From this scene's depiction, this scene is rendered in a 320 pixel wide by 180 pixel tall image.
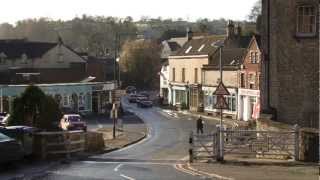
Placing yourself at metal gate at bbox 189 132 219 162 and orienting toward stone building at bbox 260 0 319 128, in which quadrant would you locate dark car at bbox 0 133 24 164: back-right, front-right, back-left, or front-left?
back-left

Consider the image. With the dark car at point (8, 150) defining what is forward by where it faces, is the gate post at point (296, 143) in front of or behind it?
in front

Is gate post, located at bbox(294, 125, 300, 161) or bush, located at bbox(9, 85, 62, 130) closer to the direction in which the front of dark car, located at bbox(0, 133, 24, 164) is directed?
the gate post

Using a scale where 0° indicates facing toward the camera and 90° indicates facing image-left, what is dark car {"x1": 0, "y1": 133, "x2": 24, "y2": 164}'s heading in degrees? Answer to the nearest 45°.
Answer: approximately 270°

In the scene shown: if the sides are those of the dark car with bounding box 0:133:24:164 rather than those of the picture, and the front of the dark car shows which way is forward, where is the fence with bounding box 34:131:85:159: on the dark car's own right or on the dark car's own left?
on the dark car's own left

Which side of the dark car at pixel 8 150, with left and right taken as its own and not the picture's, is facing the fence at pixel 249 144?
front

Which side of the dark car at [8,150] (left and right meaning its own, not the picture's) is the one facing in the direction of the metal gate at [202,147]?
front

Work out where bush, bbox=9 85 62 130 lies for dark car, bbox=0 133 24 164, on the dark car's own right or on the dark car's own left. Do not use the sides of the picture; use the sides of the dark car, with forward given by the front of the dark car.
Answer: on the dark car's own left

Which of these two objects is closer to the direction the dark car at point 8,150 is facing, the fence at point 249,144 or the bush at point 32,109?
the fence
